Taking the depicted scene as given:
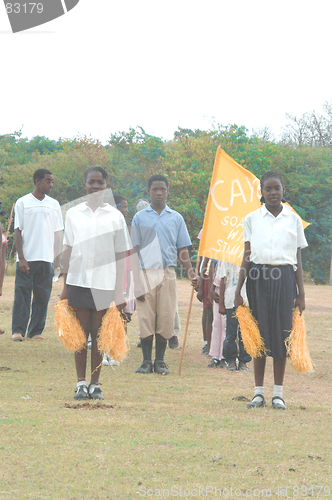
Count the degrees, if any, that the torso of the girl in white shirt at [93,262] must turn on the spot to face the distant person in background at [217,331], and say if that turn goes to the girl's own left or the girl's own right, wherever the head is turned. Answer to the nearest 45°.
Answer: approximately 135° to the girl's own left

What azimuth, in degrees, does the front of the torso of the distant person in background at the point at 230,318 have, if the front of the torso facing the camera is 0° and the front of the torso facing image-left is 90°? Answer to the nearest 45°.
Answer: approximately 0°

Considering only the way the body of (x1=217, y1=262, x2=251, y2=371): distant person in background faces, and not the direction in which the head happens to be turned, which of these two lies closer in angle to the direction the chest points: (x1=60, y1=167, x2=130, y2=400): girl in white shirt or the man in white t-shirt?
the girl in white shirt

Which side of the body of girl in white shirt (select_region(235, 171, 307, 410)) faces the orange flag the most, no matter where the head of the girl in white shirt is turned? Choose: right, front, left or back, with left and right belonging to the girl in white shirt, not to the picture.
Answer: back

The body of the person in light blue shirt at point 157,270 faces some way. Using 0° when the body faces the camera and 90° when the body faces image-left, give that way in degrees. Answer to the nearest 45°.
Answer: approximately 0°

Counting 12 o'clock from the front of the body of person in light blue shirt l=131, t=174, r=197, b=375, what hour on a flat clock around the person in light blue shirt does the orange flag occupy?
The orange flag is roughly at 9 o'clock from the person in light blue shirt.

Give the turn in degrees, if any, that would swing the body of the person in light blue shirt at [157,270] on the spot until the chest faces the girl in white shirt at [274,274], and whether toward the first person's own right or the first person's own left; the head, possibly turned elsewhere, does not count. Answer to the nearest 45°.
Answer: approximately 45° to the first person's own left
